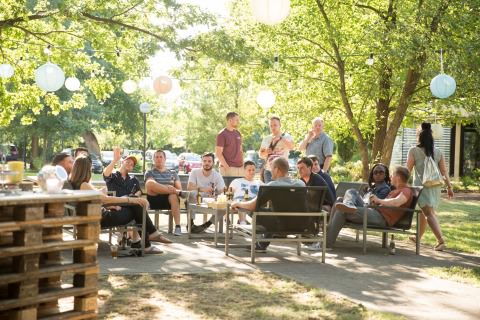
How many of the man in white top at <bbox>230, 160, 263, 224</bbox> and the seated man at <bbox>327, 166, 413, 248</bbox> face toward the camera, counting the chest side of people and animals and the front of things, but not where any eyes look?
1

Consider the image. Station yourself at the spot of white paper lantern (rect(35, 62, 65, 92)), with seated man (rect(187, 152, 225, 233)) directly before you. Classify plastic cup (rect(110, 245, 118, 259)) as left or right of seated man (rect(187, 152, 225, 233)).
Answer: right

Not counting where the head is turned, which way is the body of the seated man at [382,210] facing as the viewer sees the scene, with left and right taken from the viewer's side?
facing to the left of the viewer

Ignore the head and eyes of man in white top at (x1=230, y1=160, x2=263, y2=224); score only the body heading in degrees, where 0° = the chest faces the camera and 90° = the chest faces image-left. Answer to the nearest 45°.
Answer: approximately 0°

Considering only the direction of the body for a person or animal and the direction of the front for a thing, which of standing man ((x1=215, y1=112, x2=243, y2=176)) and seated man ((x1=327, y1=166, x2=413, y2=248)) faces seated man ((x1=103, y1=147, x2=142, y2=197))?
seated man ((x1=327, y1=166, x2=413, y2=248))

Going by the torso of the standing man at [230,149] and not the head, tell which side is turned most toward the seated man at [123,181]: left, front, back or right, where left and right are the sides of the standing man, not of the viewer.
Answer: right

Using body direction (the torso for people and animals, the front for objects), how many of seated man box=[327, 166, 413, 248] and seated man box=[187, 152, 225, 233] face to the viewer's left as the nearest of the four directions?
1

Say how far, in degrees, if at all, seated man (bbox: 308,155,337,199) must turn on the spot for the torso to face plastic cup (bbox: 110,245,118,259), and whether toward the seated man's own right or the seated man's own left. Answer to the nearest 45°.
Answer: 0° — they already face it

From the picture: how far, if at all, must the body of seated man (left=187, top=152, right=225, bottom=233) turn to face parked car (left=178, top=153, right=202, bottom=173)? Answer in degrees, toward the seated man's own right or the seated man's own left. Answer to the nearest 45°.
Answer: approximately 180°
